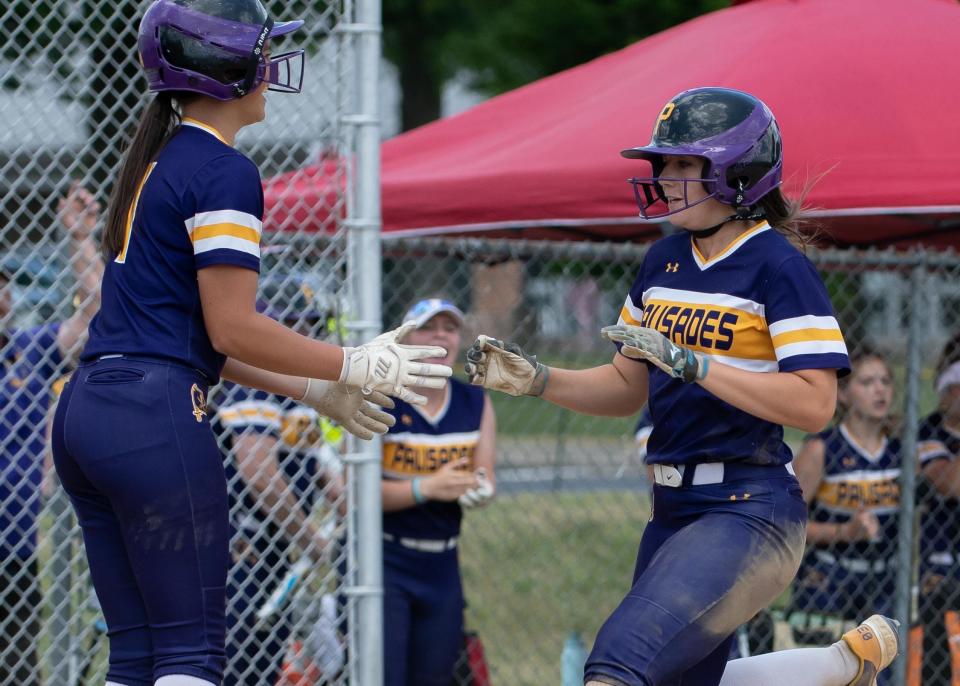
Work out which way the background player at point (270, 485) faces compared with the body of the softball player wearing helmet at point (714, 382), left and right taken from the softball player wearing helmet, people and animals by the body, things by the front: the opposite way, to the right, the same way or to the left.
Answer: to the left

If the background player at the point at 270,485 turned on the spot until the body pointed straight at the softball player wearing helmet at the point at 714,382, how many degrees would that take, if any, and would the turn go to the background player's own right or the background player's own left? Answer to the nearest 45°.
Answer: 0° — they already face them

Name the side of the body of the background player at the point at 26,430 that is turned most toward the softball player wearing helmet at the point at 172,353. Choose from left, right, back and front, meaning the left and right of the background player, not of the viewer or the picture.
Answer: front

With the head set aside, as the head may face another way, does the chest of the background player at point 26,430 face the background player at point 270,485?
no

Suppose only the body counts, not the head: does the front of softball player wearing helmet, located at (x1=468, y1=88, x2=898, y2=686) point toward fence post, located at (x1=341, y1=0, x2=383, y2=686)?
no

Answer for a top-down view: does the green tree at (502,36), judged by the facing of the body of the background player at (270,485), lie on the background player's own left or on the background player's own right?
on the background player's own left

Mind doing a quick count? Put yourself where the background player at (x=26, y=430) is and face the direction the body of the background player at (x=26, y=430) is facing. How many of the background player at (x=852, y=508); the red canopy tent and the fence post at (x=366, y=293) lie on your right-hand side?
0

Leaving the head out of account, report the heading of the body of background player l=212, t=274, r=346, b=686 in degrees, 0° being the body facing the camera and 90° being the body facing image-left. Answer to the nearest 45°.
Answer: approximately 315°

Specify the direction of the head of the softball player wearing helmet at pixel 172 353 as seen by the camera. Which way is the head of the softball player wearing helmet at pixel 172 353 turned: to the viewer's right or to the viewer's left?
to the viewer's right

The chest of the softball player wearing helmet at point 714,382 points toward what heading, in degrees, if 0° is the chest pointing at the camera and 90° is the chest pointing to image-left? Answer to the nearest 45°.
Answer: approximately 45°

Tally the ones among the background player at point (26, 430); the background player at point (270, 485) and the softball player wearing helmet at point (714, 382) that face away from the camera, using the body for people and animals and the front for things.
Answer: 0

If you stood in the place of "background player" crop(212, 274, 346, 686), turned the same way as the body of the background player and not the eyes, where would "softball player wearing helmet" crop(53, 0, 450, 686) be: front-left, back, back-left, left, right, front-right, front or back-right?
front-right

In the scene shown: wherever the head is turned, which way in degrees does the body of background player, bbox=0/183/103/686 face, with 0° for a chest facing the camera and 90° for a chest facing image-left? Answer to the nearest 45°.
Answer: approximately 0°

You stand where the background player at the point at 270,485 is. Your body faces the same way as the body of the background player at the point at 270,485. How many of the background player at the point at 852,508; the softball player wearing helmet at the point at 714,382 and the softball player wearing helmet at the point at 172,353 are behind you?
0

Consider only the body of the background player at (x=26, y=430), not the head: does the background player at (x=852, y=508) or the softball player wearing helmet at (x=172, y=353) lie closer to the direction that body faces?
the softball player wearing helmet
